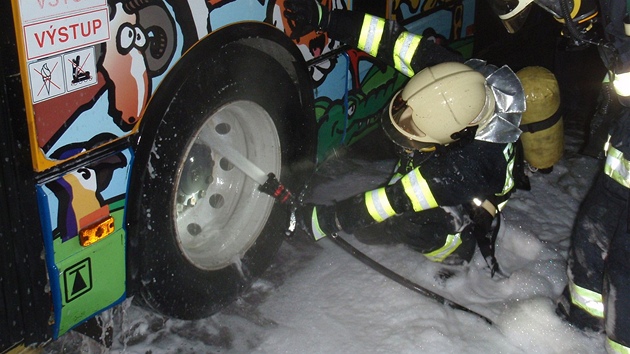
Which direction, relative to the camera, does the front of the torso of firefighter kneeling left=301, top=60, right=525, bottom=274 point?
to the viewer's left

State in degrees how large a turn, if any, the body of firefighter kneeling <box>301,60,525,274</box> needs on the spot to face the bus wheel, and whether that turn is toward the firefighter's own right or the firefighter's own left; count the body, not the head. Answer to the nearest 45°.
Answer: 0° — they already face it

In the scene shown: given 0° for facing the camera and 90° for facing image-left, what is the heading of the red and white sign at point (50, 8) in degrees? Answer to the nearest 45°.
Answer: approximately 315°
